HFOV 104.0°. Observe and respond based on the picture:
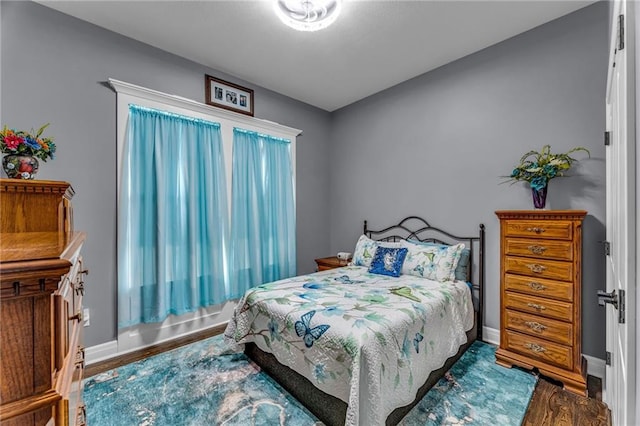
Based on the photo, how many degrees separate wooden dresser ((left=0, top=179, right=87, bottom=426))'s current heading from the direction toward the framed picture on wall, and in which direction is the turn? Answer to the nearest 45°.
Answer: approximately 45° to its left

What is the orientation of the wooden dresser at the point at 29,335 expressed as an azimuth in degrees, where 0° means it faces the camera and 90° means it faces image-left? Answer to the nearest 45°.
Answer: approximately 270°

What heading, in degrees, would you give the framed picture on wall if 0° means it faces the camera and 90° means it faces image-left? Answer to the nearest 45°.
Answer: approximately 315°

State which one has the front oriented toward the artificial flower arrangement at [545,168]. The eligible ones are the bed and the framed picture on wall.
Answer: the framed picture on wall

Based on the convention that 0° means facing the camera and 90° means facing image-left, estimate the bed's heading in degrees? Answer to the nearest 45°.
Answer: approximately 45°

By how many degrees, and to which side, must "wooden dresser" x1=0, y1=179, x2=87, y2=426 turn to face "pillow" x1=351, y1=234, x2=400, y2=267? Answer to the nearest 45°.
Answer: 0° — it already faces it

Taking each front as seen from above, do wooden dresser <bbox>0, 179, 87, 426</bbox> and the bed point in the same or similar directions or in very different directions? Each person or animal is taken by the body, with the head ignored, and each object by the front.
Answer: very different directions

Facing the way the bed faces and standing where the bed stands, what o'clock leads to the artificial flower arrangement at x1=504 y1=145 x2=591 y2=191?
The artificial flower arrangement is roughly at 7 o'clock from the bed.
